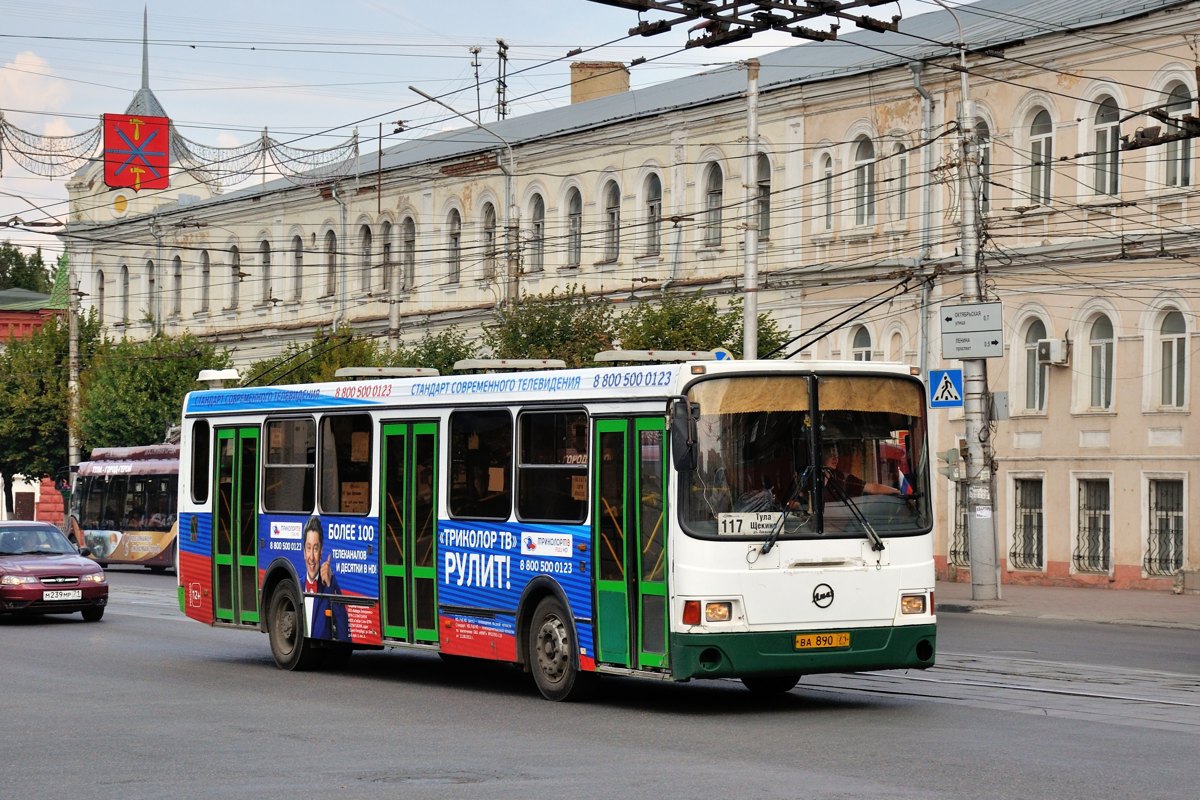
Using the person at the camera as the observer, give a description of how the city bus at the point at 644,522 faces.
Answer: facing the viewer and to the right of the viewer

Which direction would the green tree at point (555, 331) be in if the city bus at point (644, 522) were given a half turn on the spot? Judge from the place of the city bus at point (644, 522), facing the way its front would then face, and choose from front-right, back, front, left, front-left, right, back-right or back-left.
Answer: front-right

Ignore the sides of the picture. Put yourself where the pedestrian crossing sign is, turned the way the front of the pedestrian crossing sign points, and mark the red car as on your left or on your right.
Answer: on your right

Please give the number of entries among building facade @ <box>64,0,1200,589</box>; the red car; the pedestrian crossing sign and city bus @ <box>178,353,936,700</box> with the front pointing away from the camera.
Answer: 0

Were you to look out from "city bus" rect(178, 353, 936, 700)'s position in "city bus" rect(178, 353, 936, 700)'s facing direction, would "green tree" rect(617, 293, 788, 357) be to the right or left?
on its left

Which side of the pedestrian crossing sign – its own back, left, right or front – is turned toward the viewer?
front

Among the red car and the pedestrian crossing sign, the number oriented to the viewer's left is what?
0

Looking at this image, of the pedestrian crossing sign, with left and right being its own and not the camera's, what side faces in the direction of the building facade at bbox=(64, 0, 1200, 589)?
back

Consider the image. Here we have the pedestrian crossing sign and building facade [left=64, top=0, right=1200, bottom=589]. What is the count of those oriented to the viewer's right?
0

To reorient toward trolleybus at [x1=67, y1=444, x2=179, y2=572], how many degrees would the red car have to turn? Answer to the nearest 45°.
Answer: approximately 135° to its left

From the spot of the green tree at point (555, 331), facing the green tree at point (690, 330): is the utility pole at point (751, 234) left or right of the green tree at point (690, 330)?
right

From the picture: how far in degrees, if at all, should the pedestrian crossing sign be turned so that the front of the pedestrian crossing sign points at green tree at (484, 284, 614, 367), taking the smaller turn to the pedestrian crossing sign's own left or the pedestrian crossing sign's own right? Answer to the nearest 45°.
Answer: approximately 135° to the pedestrian crossing sign's own right

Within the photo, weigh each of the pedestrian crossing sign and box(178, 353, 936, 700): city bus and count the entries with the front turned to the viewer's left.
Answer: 0

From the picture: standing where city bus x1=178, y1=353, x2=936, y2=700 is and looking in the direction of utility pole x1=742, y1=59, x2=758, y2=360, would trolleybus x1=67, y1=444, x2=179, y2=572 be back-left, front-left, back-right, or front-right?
front-left
